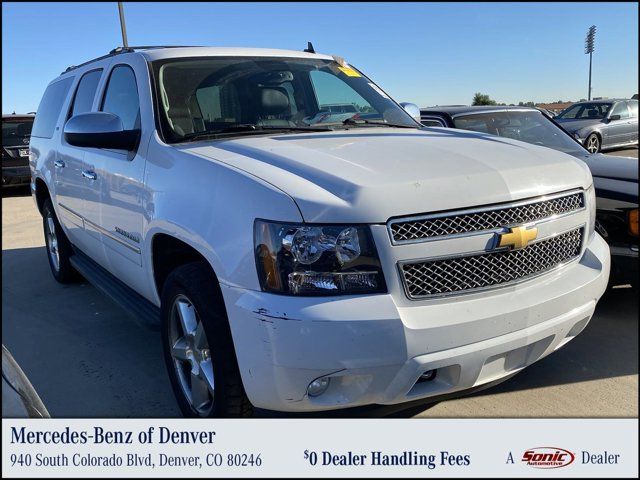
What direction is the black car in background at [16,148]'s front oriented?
away from the camera

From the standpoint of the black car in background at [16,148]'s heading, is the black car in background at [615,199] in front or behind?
behind

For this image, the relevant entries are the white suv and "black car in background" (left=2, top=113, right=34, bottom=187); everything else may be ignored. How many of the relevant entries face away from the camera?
1

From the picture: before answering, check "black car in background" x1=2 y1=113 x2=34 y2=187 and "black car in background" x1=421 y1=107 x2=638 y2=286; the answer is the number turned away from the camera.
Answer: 1

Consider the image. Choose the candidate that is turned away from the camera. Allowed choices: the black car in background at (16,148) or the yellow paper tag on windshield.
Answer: the black car in background

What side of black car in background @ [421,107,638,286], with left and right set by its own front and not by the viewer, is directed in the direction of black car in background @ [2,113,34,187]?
back

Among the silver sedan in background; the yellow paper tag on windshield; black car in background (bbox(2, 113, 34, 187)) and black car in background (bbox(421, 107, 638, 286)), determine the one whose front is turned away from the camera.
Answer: black car in background (bbox(2, 113, 34, 187))

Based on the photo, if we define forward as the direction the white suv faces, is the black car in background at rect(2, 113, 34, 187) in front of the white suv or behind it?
behind

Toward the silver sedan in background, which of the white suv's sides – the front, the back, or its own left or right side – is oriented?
left

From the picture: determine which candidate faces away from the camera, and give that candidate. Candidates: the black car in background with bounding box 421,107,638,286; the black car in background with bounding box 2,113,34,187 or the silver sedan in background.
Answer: the black car in background with bounding box 2,113,34,187

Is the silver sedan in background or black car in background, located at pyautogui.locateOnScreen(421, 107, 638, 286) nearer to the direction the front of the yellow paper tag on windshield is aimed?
the black car in background

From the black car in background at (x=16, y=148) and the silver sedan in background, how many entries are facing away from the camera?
1
